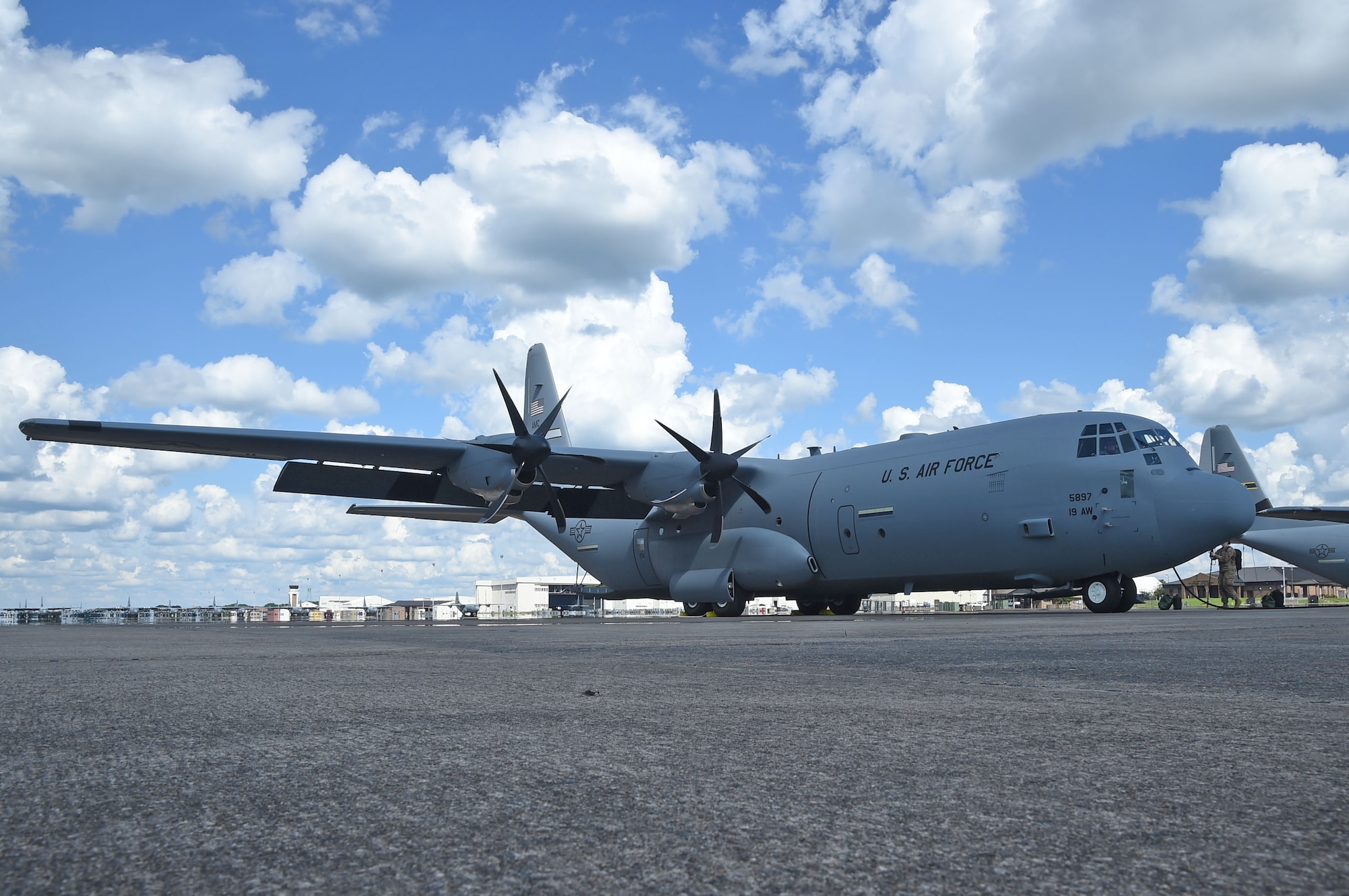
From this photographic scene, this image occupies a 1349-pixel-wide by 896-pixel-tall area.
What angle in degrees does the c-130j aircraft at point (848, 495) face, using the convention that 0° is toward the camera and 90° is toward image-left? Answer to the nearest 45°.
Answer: approximately 315°
